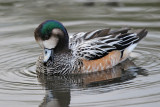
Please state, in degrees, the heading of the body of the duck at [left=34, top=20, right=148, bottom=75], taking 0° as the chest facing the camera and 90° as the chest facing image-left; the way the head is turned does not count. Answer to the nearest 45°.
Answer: approximately 45°
